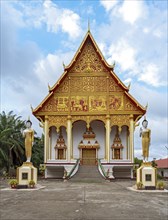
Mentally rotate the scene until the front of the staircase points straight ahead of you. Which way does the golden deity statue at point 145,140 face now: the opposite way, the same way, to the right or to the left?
the same way

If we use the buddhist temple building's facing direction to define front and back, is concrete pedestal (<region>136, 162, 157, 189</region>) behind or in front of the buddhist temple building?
in front

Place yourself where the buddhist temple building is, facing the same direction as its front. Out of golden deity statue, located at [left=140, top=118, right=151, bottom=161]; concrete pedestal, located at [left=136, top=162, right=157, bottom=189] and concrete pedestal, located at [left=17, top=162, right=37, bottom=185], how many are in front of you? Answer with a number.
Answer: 3

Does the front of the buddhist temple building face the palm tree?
no

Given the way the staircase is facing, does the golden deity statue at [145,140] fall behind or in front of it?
in front

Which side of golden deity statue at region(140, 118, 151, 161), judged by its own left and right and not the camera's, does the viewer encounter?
front

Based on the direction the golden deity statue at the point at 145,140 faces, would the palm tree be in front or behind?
behind

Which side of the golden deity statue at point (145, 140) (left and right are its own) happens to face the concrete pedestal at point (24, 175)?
right

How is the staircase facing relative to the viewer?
toward the camera

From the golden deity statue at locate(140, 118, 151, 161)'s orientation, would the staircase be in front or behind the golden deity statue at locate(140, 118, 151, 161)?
behind
